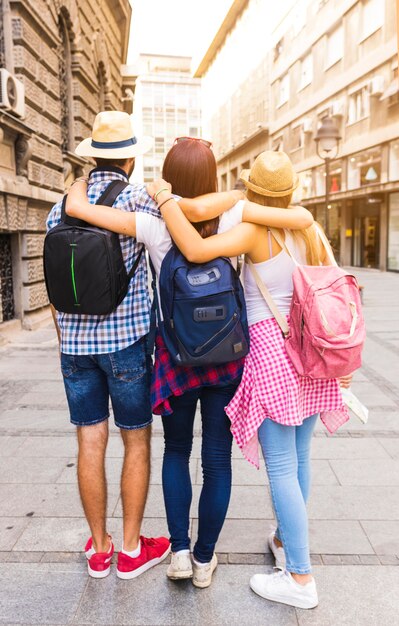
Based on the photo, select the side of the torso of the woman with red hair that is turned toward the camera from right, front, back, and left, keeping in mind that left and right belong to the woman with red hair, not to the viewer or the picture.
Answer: back

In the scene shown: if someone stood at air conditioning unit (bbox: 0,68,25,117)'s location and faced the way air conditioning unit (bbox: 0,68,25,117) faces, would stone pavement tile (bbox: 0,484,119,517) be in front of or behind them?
in front

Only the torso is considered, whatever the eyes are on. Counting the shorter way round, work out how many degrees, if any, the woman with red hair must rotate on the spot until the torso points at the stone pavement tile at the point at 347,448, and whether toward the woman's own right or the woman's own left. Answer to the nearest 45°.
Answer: approximately 45° to the woman's own right

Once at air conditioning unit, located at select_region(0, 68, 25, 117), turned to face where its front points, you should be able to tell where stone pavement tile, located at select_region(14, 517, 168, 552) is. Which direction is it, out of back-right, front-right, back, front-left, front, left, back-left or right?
front-right

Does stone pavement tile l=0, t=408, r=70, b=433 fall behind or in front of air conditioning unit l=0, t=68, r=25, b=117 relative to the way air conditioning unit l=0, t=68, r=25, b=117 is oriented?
in front

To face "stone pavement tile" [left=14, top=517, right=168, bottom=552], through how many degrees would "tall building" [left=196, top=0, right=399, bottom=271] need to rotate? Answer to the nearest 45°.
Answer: approximately 45° to its left

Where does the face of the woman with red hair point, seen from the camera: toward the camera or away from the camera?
away from the camera

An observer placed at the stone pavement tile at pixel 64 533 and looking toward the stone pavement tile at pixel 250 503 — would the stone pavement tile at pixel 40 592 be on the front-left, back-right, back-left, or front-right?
back-right

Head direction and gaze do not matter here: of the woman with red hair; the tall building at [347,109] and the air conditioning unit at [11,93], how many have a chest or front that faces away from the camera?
1

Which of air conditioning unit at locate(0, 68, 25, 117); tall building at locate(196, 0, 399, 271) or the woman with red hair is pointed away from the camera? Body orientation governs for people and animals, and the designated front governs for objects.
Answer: the woman with red hair

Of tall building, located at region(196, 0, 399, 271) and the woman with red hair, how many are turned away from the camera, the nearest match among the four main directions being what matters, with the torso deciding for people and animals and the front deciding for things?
1

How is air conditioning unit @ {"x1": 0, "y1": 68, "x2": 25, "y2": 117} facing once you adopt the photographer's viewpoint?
facing the viewer and to the right of the viewer

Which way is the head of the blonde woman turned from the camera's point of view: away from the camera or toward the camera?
away from the camera

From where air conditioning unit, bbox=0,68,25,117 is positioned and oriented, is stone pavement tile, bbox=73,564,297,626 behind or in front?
in front

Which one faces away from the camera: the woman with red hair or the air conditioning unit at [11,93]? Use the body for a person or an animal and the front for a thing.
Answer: the woman with red hair

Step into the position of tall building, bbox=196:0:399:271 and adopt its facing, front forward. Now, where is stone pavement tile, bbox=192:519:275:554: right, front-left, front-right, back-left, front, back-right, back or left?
front-left

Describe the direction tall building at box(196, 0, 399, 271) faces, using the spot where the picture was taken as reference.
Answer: facing the viewer and to the left of the viewer

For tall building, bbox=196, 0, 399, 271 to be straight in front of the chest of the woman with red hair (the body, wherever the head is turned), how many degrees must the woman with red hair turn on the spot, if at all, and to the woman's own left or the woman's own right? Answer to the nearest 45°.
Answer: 0° — they already face it
